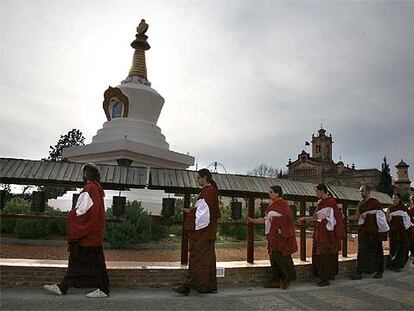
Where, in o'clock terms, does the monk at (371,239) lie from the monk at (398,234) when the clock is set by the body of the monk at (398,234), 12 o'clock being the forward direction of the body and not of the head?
the monk at (371,239) is roughly at 11 o'clock from the monk at (398,234).

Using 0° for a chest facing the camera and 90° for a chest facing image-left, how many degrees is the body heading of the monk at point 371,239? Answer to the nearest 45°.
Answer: approximately 45°

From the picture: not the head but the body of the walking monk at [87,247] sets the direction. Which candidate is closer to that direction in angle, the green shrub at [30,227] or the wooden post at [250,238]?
the green shrub

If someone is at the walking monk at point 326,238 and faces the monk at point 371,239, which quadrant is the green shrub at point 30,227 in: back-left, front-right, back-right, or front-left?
back-left

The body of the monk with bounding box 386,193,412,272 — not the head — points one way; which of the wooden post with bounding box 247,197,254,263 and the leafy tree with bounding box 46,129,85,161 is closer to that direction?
the wooden post

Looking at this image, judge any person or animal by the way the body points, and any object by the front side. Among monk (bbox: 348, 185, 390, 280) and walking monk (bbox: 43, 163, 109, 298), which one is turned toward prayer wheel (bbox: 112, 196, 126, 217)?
the monk

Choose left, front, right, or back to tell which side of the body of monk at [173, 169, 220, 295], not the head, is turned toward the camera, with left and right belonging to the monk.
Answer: left

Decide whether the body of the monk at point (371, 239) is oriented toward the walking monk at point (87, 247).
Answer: yes

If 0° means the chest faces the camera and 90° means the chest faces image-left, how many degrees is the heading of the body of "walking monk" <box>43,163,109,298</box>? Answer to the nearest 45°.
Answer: approximately 90°
